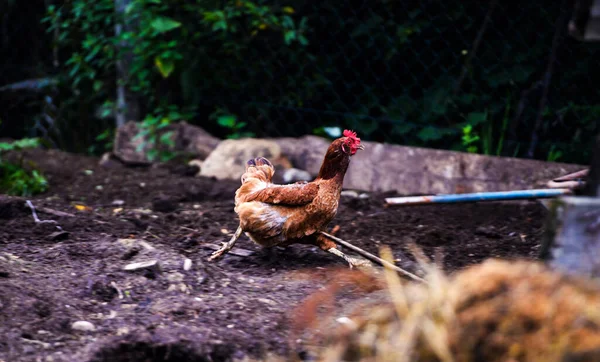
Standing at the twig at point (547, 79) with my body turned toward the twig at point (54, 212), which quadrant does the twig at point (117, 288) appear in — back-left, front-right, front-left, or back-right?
front-left

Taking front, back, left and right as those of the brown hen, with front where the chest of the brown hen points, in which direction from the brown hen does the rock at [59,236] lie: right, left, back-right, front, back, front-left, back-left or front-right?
back

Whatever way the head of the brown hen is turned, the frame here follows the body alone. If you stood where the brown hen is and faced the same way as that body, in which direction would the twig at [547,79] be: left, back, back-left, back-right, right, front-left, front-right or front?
front-left

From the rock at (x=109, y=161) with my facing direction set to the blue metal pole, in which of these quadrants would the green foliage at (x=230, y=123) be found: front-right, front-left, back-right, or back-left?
front-left

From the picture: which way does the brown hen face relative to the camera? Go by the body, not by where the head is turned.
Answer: to the viewer's right

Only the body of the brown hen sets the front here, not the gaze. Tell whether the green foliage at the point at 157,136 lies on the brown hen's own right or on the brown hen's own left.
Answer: on the brown hen's own left

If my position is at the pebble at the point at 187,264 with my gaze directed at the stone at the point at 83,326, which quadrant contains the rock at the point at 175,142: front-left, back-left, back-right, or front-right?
back-right

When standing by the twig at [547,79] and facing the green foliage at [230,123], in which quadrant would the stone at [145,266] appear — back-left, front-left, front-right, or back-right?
front-left

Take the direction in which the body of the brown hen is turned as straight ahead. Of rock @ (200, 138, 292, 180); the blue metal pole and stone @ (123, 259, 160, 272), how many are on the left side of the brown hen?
1

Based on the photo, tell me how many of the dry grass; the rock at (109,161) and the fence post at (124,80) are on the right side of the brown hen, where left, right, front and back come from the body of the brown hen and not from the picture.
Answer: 1

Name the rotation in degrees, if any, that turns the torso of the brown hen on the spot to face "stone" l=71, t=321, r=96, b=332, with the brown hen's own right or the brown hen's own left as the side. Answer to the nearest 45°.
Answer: approximately 135° to the brown hen's own right

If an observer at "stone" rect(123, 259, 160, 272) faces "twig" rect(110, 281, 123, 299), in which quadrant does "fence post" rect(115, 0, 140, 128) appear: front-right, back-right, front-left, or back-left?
back-right

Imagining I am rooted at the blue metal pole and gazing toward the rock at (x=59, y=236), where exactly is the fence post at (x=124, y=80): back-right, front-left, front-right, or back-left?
front-right

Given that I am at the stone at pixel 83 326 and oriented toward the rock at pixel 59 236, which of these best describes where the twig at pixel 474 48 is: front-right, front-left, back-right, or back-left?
front-right
